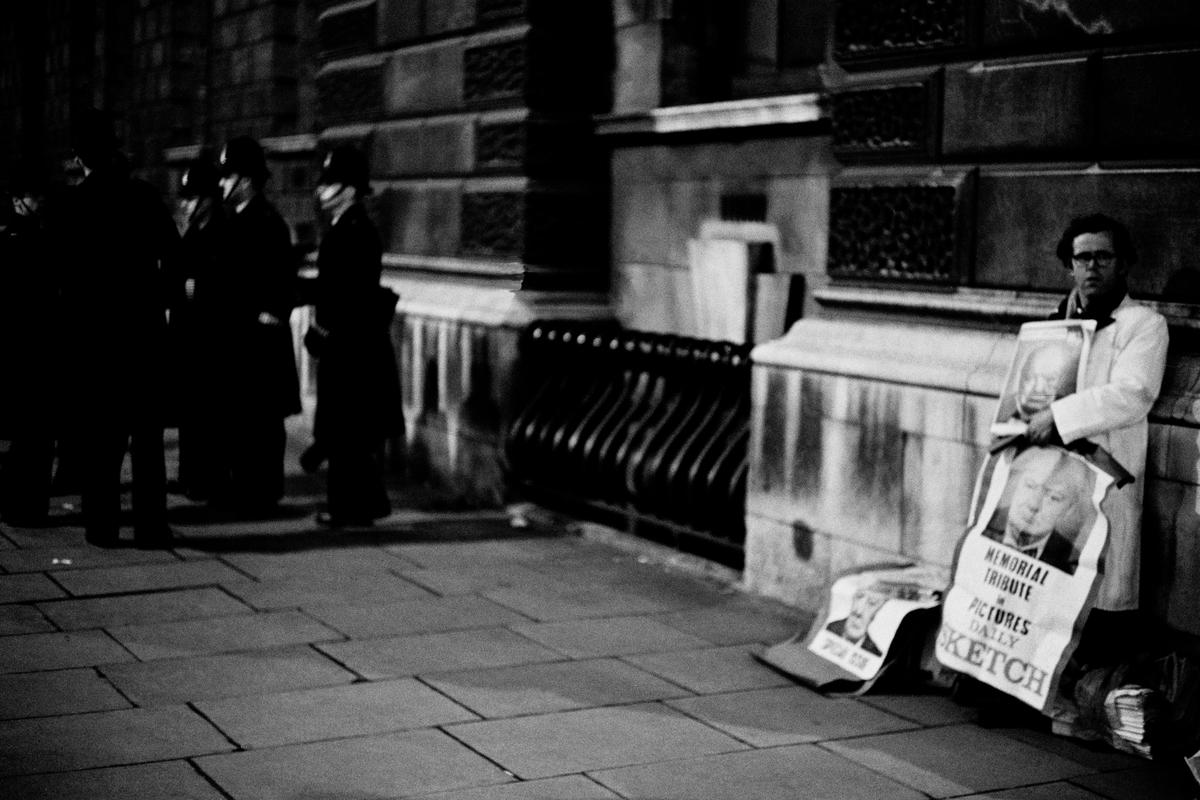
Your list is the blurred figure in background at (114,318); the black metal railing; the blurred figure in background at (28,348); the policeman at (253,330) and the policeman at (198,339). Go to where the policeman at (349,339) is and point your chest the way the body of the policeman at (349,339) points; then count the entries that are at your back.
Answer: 1

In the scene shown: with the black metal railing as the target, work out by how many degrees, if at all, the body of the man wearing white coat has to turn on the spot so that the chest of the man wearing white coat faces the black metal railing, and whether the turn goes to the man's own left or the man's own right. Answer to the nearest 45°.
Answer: approximately 90° to the man's own right

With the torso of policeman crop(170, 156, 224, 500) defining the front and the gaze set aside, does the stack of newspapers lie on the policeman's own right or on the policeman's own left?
on the policeman's own left

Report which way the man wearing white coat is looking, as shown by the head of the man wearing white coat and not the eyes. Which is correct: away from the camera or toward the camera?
toward the camera

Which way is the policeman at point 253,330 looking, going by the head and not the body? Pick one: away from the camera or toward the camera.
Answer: toward the camera

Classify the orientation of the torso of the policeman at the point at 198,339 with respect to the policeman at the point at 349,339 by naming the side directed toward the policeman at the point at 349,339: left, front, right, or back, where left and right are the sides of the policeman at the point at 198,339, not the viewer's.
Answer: left

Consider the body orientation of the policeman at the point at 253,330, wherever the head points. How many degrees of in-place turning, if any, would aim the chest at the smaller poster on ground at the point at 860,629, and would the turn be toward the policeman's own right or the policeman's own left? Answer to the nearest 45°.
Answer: approximately 135° to the policeman's own left

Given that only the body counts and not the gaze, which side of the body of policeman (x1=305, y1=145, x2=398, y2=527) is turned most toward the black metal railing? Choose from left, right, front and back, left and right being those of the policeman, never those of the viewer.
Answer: back

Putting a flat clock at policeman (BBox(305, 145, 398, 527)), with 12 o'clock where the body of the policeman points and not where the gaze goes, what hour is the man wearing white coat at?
The man wearing white coat is roughly at 8 o'clock from the policeman.

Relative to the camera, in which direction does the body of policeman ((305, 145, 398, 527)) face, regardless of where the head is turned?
to the viewer's left

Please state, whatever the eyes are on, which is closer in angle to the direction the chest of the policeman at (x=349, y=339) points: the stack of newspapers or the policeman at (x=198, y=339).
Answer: the policeman

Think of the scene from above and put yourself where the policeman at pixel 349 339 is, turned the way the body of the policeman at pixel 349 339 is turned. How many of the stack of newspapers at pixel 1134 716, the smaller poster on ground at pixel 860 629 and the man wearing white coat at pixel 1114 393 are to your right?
0
